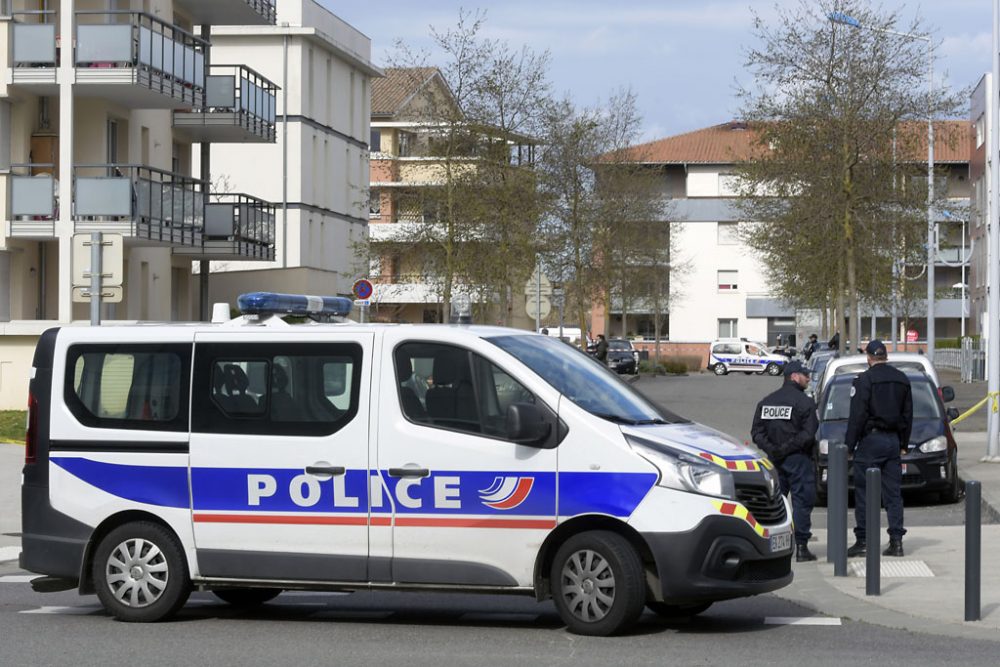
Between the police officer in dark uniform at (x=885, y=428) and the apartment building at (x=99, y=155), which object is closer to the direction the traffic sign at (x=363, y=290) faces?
the police officer in dark uniform

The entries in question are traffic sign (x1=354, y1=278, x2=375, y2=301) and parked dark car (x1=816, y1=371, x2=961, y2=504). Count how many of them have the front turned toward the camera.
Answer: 2

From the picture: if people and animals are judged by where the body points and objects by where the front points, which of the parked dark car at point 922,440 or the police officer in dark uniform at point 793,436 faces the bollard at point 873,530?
the parked dark car

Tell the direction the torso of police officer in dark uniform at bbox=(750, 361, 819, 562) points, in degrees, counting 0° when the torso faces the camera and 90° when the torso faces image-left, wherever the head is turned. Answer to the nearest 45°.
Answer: approximately 225°

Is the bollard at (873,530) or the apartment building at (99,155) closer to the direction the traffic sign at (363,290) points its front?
the bollard

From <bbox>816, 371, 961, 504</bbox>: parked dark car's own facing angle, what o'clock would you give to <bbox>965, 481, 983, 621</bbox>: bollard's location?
The bollard is roughly at 12 o'clock from the parked dark car.

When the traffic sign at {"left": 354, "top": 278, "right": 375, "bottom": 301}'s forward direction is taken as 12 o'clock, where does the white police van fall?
The white police van is roughly at 12 o'clock from the traffic sign.

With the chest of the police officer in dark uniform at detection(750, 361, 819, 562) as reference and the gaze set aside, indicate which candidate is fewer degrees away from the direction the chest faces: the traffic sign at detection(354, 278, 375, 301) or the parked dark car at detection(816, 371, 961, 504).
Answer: the parked dark car

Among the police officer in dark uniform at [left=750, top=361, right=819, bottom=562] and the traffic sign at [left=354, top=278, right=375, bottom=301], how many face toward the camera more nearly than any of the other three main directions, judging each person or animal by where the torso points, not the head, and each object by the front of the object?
1

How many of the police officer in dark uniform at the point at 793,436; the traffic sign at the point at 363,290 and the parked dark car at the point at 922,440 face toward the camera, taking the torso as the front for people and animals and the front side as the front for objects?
2

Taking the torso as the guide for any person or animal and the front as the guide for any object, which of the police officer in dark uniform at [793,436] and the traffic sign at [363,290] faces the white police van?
the traffic sign

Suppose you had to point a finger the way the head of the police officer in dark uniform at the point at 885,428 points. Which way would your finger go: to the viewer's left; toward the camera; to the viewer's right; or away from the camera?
away from the camera
